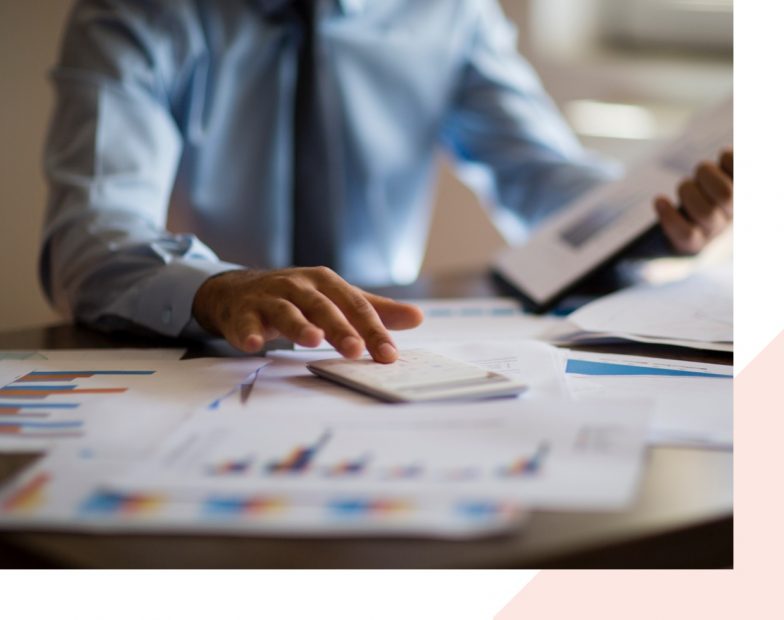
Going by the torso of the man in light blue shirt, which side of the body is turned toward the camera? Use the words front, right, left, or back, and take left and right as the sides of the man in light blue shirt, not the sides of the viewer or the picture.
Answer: front

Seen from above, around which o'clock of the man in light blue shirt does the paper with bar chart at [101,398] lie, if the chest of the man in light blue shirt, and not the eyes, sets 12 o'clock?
The paper with bar chart is roughly at 12 o'clock from the man in light blue shirt.

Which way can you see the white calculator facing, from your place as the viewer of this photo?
facing away from the viewer and to the left of the viewer

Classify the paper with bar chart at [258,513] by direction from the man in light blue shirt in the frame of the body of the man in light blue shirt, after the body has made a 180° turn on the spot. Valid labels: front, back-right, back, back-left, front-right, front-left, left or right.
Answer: back

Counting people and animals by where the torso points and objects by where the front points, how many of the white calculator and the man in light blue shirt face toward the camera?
1
